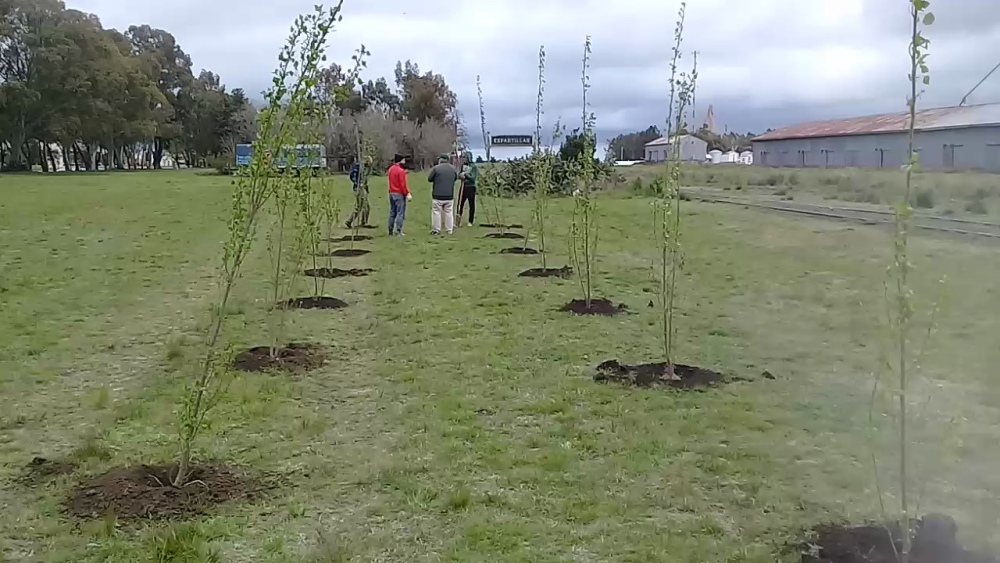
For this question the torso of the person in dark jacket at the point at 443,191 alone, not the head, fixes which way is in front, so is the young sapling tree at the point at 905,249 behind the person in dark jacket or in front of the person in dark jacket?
behind

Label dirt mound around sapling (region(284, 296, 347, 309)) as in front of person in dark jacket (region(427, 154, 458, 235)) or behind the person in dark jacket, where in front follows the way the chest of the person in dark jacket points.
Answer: behind

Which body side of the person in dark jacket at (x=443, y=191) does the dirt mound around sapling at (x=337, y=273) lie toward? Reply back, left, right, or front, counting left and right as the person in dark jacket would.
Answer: back

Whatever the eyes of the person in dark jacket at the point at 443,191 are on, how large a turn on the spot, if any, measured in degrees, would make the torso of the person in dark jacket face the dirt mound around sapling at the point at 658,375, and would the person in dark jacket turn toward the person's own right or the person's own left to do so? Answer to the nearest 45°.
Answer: approximately 180°

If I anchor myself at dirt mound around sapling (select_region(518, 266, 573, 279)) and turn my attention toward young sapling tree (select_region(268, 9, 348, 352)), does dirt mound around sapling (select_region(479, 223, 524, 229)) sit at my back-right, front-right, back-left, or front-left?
back-right

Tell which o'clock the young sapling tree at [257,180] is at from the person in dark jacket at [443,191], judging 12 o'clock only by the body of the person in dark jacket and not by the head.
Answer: The young sapling tree is roughly at 6 o'clock from the person in dark jacket.

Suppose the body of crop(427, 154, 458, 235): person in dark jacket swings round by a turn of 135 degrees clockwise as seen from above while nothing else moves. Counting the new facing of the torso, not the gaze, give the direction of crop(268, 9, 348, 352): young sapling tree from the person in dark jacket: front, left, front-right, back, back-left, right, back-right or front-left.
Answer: front-right

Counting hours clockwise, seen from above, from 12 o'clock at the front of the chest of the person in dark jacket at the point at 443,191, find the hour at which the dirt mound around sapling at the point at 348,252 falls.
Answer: The dirt mound around sapling is roughly at 7 o'clock from the person in dark jacket.

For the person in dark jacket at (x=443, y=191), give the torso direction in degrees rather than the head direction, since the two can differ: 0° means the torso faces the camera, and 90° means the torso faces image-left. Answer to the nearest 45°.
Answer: approximately 180°

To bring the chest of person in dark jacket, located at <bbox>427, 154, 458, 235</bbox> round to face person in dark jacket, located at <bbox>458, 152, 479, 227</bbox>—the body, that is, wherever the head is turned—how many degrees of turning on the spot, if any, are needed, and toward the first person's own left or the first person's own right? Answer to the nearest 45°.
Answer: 0° — they already face them

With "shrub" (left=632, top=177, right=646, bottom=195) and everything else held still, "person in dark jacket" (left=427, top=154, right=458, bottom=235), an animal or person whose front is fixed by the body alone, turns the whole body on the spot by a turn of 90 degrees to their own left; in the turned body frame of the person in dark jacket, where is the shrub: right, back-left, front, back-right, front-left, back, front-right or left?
back-right
